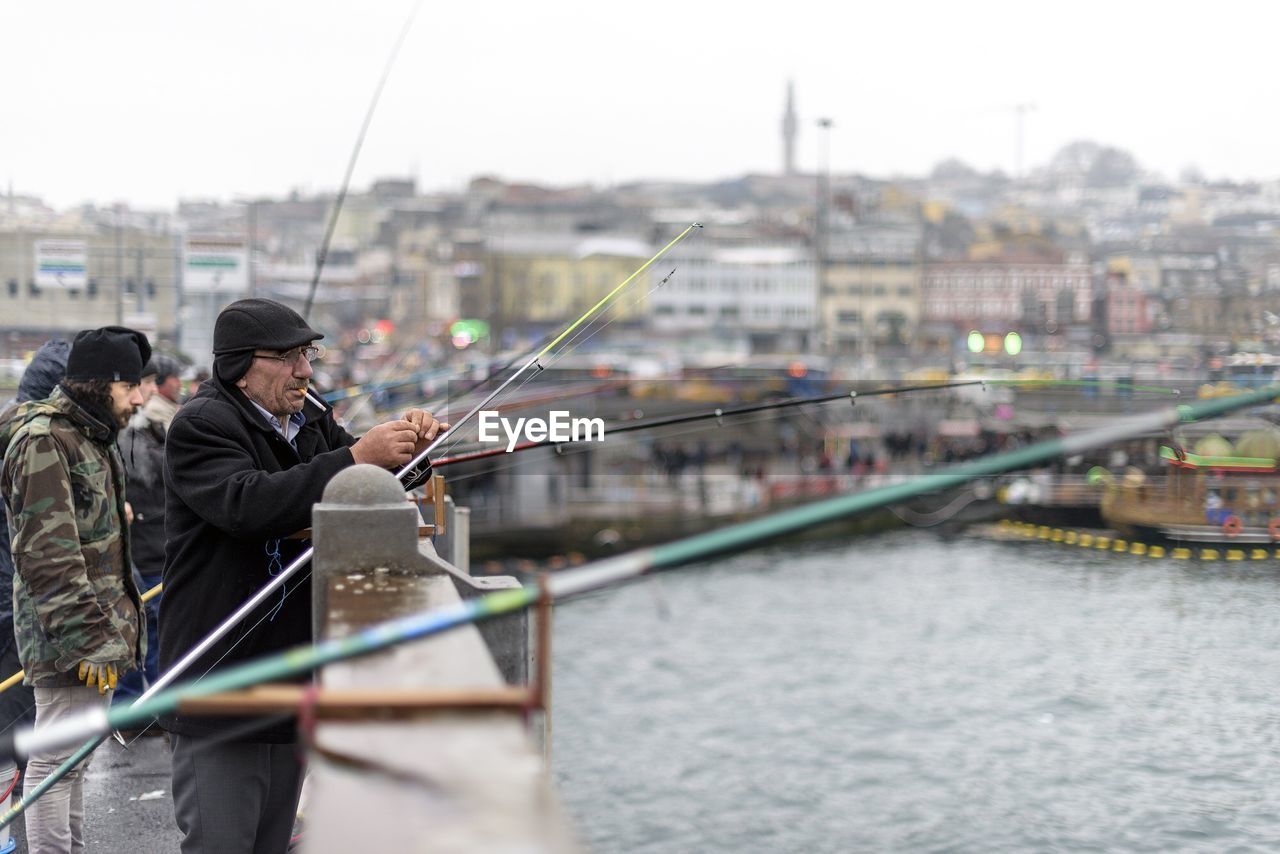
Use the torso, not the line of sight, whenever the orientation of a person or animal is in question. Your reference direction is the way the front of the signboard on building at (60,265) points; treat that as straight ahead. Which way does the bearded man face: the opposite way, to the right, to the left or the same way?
to the left

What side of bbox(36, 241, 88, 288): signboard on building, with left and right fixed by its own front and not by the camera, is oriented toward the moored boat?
front

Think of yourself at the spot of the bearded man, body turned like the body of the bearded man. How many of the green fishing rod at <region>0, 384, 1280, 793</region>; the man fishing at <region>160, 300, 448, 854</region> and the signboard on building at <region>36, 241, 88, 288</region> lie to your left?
1

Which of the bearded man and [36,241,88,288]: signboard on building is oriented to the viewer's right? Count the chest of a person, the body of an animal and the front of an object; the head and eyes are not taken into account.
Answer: the bearded man

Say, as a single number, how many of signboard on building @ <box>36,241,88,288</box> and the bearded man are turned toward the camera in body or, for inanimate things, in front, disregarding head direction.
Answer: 1

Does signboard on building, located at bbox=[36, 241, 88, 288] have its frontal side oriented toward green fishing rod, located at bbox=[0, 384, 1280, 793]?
yes

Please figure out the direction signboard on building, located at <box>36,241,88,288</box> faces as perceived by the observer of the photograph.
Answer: facing the viewer

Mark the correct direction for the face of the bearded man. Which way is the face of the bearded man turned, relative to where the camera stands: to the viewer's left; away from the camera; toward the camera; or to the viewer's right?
to the viewer's right

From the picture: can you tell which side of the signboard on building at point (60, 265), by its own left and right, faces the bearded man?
front

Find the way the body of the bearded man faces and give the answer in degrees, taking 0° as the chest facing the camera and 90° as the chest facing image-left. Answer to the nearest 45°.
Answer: approximately 270°

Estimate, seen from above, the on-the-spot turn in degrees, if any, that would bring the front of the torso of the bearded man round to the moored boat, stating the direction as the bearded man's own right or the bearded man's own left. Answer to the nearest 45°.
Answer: approximately 45° to the bearded man's own left

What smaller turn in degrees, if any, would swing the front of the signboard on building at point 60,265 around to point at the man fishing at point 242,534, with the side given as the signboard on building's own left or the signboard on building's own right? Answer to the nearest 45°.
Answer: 0° — it already faces them

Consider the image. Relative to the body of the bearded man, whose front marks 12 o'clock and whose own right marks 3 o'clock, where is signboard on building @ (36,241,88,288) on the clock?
The signboard on building is roughly at 9 o'clock from the bearded man.

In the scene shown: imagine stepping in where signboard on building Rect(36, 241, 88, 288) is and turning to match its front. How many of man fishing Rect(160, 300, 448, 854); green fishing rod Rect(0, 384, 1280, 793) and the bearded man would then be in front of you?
3
